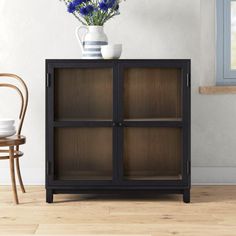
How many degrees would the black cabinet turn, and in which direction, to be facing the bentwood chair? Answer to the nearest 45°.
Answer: approximately 90° to its right

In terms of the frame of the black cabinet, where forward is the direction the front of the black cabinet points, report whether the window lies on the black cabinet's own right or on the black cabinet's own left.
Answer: on the black cabinet's own left

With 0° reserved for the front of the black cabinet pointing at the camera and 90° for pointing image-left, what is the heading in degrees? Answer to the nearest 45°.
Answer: approximately 0°

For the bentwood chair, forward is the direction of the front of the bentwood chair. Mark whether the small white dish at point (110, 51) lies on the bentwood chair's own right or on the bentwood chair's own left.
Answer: on the bentwood chair's own left

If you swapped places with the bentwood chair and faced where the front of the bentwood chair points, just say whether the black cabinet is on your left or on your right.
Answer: on your left
